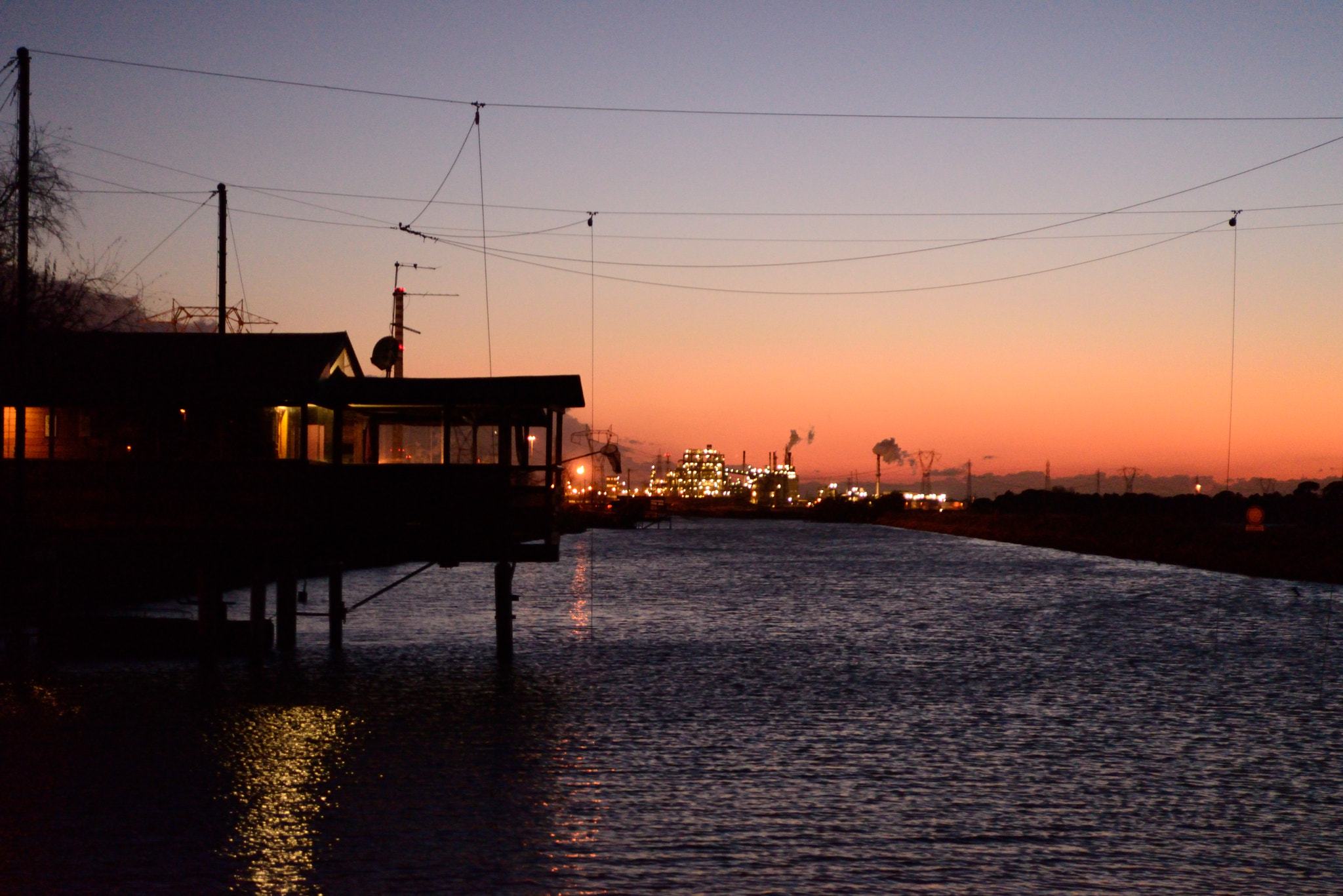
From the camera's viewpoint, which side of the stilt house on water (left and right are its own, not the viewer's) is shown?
right
